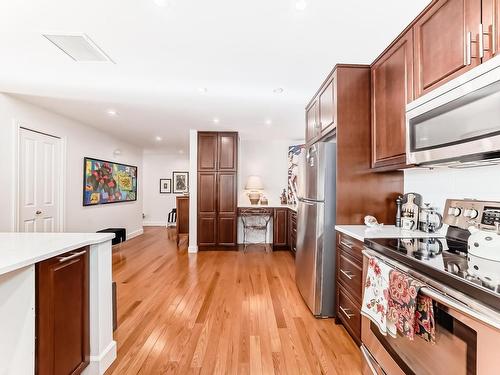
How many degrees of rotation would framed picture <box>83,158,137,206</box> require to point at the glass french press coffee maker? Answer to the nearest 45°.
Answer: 0° — it already faces it

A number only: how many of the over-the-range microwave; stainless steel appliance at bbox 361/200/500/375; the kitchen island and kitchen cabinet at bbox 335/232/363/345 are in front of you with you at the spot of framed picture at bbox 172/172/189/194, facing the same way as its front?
4

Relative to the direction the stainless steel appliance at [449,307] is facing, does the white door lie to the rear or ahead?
ahead

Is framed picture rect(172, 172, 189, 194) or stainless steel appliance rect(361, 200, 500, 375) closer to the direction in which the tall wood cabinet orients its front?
the stainless steel appliance

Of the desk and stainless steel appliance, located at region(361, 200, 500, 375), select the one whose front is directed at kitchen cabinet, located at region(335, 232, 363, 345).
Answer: the desk

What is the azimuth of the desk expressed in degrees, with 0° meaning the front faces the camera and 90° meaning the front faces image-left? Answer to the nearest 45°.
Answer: approximately 0°

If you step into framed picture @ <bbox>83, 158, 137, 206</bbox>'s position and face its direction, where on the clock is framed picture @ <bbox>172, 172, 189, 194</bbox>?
framed picture @ <bbox>172, 172, 189, 194</bbox> is roughly at 9 o'clock from framed picture @ <bbox>83, 158, 137, 206</bbox>.

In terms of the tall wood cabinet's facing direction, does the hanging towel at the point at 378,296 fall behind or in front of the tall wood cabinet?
in front

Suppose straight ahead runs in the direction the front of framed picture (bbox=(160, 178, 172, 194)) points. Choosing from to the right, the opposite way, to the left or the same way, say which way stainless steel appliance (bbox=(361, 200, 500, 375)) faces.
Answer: to the right
